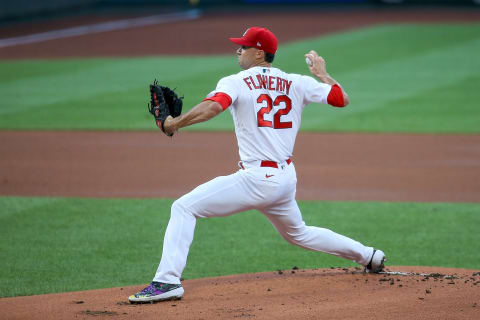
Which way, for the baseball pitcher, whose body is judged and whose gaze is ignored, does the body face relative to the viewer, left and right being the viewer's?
facing away from the viewer and to the left of the viewer
